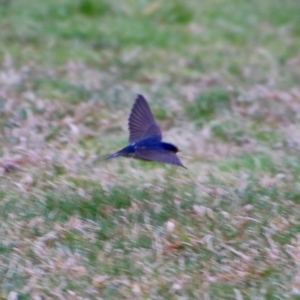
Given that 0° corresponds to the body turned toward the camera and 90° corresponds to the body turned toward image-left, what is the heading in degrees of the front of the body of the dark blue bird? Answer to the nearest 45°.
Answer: approximately 270°
